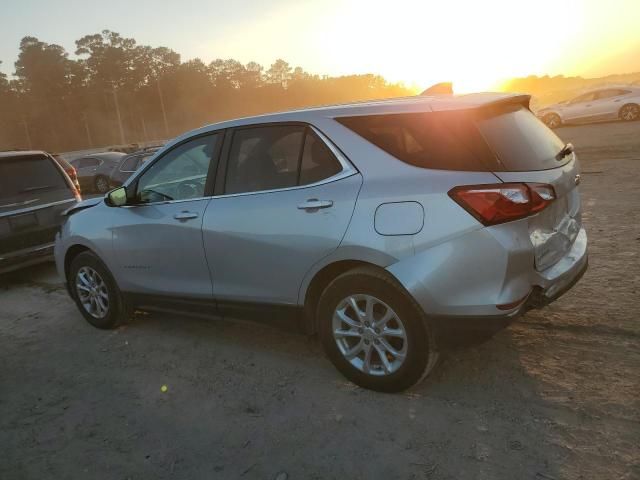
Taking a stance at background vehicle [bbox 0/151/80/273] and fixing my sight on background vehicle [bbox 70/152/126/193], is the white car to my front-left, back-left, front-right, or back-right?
front-right

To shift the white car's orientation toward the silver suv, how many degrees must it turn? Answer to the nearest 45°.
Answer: approximately 90° to its left

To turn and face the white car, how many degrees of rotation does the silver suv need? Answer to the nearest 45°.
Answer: approximately 90° to its right

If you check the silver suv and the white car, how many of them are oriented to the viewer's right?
0

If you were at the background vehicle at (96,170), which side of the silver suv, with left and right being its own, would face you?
front

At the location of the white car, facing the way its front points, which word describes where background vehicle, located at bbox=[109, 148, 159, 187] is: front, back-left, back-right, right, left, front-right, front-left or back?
front-left

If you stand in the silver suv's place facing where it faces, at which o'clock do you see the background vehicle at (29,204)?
The background vehicle is roughly at 12 o'clock from the silver suv.

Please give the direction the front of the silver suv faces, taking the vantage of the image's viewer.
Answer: facing away from the viewer and to the left of the viewer

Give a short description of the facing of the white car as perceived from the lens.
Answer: facing to the left of the viewer
